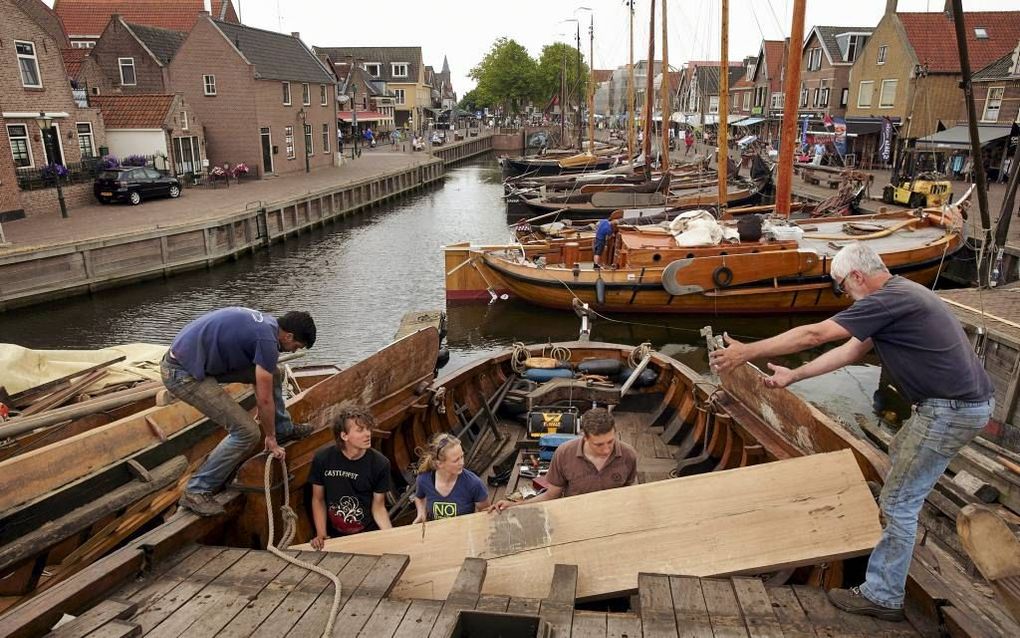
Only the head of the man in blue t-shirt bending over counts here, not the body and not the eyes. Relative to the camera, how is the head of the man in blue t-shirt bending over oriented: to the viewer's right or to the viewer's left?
to the viewer's right

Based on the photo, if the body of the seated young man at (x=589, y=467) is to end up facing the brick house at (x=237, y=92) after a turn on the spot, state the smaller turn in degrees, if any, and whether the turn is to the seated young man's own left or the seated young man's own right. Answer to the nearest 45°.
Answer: approximately 135° to the seated young man's own right

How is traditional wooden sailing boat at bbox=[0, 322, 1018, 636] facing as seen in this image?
away from the camera

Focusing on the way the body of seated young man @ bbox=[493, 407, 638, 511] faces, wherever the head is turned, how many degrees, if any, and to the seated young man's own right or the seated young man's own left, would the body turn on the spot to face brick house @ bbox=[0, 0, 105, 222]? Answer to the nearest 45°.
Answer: approximately 135° to the seated young man's own right

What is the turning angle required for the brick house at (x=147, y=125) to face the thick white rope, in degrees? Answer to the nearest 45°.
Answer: approximately 45° to its right

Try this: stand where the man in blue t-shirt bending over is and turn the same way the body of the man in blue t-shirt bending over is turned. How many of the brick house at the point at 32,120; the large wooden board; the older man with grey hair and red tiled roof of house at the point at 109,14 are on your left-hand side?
2

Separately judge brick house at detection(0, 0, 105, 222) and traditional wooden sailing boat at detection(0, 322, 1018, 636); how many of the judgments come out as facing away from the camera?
1

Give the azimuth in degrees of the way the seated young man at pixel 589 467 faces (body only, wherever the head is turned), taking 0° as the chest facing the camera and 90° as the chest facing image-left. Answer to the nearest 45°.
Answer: approximately 0°
